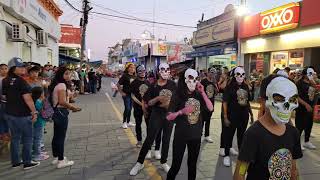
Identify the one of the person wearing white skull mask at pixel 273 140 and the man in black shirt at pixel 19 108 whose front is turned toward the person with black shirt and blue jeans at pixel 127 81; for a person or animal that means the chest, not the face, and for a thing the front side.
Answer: the man in black shirt

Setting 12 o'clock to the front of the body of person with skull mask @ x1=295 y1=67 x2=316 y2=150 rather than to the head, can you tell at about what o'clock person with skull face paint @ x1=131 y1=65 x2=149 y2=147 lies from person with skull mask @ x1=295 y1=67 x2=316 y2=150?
person with skull face paint @ x1=131 y1=65 x2=149 y2=147 is roughly at 4 o'clock from person with skull mask @ x1=295 y1=67 x2=316 y2=150.

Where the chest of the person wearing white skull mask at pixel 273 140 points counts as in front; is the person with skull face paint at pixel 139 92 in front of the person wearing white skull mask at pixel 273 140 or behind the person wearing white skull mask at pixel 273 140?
behind

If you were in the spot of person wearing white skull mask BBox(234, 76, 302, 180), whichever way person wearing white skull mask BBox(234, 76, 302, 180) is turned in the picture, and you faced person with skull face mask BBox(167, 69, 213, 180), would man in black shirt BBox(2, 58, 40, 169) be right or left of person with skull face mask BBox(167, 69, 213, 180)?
left

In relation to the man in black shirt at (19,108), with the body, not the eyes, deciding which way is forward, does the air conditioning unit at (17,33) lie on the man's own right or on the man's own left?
on the man's own left

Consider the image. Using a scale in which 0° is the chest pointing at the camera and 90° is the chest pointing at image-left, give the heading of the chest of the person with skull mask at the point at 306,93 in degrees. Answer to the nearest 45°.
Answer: approximately 315°

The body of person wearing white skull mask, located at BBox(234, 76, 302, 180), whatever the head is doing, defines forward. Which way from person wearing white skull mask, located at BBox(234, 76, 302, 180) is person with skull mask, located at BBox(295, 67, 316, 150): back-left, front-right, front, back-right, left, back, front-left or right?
back-left

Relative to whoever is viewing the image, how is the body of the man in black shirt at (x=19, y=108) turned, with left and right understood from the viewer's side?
facing away from the viewer and to the right of the viewer

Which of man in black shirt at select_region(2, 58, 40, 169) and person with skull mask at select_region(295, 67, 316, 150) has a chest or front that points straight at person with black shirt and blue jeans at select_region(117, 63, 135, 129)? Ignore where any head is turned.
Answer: the man in black shirt

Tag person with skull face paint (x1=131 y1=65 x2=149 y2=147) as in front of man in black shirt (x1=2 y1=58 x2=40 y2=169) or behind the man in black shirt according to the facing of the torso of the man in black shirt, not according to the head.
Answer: in front
